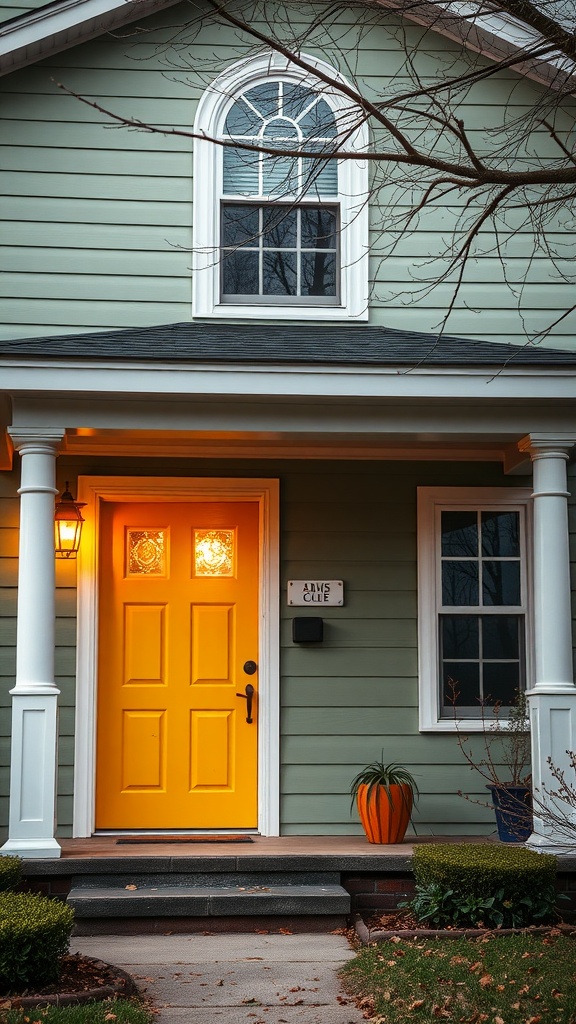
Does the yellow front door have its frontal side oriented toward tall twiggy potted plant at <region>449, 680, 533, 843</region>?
no

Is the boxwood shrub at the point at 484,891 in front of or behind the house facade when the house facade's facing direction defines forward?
in front

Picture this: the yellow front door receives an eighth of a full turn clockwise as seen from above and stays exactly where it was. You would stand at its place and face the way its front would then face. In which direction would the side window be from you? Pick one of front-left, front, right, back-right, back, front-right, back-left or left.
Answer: back-left

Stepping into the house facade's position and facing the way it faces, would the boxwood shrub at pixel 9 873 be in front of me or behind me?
in front

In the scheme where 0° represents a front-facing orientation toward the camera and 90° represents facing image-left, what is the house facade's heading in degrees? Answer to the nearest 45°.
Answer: approximately 0°

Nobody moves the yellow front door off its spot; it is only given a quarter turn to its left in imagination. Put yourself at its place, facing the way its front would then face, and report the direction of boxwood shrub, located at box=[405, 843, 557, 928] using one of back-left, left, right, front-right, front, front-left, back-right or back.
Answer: front-right

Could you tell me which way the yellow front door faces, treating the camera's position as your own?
facing the viewer

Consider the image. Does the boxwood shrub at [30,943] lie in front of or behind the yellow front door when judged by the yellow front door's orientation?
in front

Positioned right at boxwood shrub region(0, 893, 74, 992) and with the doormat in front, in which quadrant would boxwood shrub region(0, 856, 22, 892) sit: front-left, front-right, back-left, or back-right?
front-left
